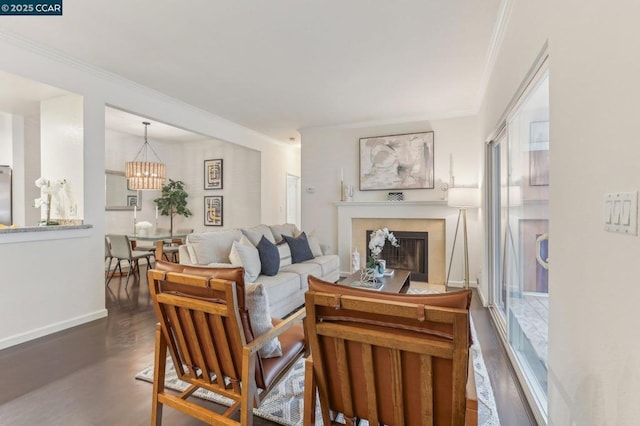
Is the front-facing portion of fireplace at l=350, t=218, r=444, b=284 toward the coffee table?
yes

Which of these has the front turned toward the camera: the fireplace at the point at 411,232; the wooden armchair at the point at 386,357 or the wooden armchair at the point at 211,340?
the fireplace

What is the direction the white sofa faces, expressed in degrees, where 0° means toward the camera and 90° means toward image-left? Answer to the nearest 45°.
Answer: approximately 315°

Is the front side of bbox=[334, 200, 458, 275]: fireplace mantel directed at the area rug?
yes

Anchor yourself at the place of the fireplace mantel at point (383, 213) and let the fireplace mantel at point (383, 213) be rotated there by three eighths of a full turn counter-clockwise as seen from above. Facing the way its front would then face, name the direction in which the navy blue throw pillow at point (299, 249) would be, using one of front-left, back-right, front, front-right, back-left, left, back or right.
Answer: back

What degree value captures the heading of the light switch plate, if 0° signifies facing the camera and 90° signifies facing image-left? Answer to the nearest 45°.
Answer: approximately 45°

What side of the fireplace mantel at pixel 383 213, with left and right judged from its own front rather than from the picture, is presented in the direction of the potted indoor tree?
right

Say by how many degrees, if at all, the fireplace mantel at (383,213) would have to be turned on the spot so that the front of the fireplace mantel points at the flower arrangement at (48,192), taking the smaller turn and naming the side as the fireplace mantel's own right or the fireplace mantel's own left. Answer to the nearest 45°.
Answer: approximately 45° to the fireplace mantel's own right

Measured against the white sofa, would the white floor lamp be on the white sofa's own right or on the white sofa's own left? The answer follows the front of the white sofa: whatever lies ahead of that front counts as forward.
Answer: on the white sofa's own left

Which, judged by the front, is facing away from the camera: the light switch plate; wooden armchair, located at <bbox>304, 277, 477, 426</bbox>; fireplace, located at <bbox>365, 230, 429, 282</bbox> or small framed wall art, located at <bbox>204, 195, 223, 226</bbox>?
the wooden armchair

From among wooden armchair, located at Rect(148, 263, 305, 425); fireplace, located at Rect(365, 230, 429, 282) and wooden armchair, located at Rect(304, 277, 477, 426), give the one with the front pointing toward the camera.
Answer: the fireplace

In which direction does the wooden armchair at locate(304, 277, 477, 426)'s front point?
away from the camera

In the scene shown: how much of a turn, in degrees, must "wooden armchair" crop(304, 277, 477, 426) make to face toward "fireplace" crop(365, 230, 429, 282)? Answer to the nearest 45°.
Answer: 0° — it already faces it

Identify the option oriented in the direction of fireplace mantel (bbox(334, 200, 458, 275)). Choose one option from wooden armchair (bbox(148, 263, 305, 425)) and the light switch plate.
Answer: the wooden armchair

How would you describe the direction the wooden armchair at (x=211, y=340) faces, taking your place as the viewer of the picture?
facing away from the viewer and to the right of the viewer

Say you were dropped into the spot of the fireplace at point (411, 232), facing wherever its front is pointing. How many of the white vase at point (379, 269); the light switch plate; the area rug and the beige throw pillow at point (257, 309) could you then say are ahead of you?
4

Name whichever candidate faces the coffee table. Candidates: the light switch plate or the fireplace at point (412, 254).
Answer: the fireplace
